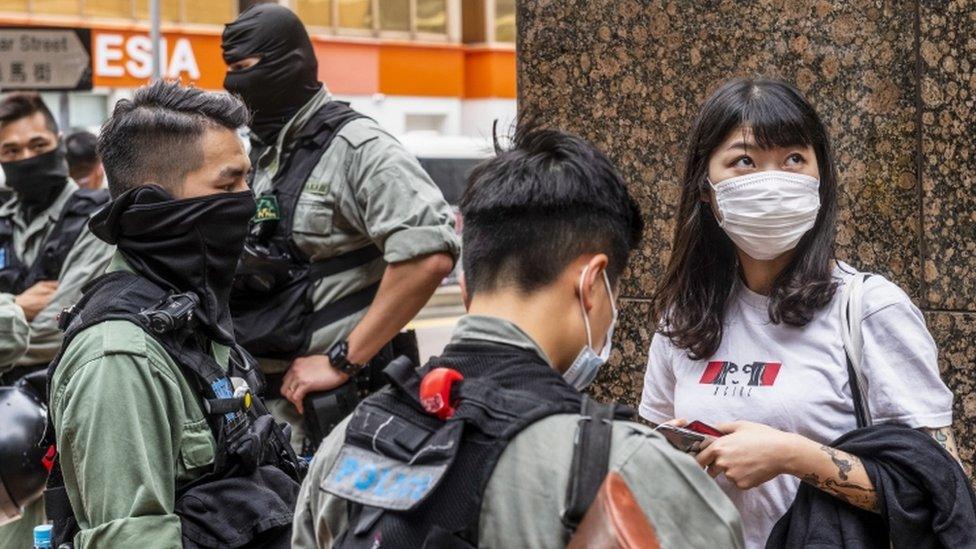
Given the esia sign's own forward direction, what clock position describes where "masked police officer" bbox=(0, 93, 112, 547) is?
The masked police officer is roughly at 12 o'clock from the esia sign.

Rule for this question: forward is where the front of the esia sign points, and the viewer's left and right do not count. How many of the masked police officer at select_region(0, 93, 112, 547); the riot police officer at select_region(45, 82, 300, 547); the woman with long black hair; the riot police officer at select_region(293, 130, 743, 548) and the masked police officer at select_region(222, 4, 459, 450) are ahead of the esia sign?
5

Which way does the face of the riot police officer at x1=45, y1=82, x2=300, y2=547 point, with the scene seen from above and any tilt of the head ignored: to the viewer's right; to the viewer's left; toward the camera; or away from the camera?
to the viewer's right

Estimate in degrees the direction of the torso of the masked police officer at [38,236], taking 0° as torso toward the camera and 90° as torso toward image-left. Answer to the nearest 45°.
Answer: approximately 45°

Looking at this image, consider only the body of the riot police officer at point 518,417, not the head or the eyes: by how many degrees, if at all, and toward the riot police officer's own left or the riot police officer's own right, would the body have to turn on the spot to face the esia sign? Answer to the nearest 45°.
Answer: approximately 45° to the riot police officer's own left

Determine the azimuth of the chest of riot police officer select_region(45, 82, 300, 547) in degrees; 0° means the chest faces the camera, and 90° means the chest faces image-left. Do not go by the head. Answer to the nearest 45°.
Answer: approximately 270°

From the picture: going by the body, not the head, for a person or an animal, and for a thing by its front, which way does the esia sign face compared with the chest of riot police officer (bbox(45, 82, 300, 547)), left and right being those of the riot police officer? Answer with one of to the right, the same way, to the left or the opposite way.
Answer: to the right

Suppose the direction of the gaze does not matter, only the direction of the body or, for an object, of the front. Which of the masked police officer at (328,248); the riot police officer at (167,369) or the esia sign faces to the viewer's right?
the riot police officer

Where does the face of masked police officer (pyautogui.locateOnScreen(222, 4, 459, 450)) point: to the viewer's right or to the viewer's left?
to the viewer's left

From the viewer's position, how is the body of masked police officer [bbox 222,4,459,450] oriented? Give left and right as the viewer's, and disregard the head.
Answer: facing the viewer and to the left of the viewer

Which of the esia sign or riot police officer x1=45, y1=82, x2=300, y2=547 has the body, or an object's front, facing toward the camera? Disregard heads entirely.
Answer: the esia sign

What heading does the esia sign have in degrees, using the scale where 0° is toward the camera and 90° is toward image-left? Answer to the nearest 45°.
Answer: approximately 0°

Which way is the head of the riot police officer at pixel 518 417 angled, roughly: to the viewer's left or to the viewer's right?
to the viewer's right

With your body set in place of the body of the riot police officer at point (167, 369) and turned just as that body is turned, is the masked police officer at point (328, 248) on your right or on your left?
on your left

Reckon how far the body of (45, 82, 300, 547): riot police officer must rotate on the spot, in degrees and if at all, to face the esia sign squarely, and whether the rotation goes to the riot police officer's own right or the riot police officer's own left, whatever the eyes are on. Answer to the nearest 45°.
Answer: approximately 90° to the riot police officer's own left
